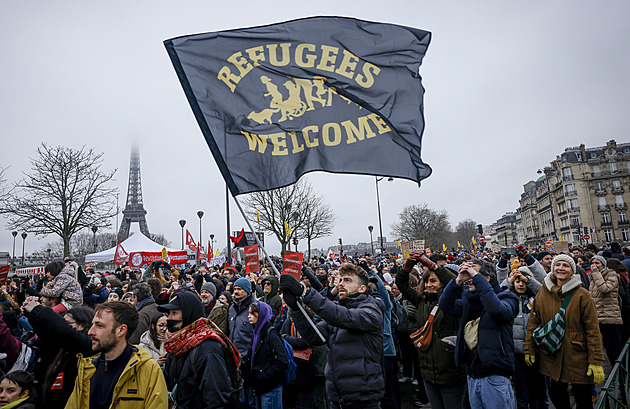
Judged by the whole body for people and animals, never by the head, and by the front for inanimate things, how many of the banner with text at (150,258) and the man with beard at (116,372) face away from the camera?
0

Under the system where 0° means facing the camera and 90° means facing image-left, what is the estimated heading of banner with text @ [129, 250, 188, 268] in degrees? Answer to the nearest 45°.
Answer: approximately 0°

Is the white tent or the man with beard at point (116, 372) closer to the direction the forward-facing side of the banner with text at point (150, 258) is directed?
the man with beard

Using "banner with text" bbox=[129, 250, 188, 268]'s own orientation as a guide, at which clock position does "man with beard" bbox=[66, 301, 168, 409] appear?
The man with beard is roughly at 12 o'clock from the banner with text.

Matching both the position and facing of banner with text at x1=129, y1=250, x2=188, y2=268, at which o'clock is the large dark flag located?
The large dark flag is roughly at 12 o'clock from the banner with text.

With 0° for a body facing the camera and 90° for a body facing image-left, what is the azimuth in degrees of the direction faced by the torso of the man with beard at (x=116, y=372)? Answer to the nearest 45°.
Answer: approximately 45°

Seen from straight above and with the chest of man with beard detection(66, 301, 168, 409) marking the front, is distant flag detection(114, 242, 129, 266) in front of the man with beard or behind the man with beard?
behind
